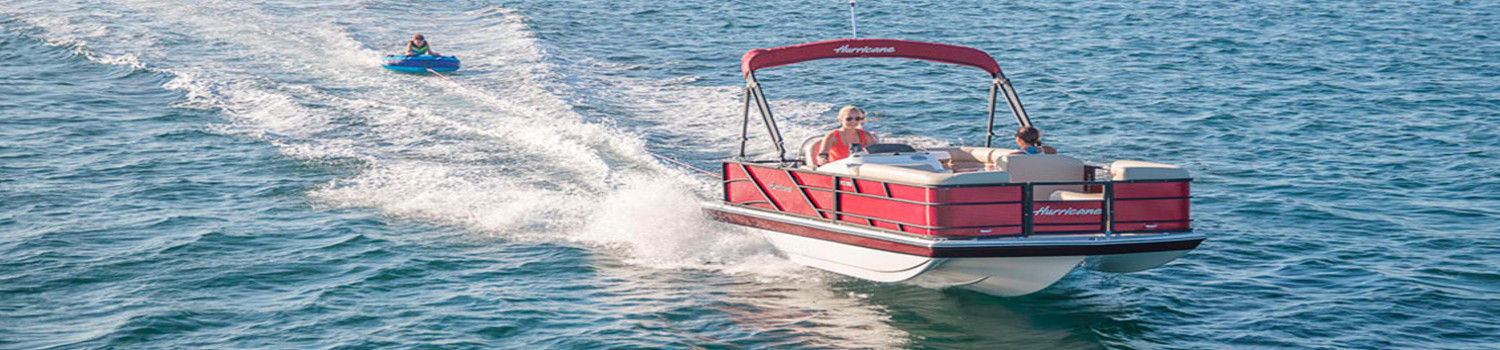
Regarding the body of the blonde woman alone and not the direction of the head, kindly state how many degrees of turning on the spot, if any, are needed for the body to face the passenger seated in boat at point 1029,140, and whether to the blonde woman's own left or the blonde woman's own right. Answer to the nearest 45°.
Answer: approximately 45° to the blonde woman's own left

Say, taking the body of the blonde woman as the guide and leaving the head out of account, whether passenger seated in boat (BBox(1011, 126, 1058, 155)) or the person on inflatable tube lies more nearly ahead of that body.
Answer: the passenger seated in boat

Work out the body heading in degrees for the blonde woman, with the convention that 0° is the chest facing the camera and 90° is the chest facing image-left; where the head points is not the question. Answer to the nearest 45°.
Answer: approximately 315°

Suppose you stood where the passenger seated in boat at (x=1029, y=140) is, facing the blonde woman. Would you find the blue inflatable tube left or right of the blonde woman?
right

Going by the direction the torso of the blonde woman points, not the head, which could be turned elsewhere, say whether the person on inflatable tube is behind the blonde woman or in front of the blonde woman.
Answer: behind

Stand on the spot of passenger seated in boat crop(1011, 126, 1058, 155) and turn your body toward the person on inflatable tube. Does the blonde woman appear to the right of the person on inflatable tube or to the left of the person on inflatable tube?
left

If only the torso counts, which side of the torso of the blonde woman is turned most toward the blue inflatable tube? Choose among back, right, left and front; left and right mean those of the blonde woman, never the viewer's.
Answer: back
